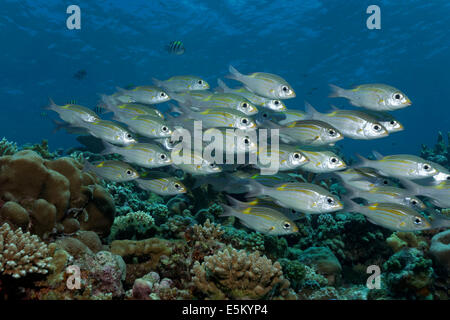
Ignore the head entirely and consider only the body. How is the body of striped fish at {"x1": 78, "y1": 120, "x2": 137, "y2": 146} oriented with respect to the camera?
to the viewer's right

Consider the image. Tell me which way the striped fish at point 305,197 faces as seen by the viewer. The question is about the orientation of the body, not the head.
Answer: to the viewer's right

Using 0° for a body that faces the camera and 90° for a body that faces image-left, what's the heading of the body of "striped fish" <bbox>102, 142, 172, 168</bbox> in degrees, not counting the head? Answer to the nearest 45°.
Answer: approximately 270°

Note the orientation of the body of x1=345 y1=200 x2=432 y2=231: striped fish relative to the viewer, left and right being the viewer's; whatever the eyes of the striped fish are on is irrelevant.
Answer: facing to the right of the viewer

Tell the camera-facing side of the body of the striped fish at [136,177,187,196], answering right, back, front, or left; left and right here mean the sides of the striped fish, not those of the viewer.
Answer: right

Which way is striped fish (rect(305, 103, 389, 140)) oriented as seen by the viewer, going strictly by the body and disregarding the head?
to the viewer's right

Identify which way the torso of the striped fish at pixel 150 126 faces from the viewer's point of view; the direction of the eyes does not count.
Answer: to the viewer's right

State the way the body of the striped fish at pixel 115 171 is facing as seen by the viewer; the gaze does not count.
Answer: to the viewer's right

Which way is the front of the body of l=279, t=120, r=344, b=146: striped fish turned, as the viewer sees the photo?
to the viewer's right
